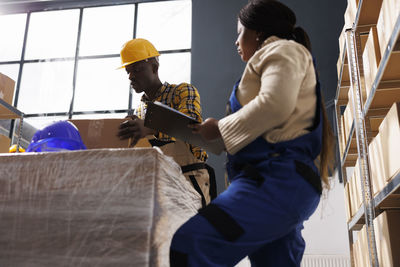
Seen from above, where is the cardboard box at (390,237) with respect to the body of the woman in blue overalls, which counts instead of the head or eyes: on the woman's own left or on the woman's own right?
on the woman's own right

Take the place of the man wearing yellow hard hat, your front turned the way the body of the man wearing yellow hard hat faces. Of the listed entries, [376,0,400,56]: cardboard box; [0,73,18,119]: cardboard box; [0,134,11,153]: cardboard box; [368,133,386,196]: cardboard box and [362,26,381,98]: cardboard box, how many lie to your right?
2

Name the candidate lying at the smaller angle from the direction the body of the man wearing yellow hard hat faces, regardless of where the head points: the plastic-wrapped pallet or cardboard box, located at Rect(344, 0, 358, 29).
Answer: the plastic-wrapped pallet

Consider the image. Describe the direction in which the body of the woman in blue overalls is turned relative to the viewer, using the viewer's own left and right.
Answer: facing to the left of the viewer

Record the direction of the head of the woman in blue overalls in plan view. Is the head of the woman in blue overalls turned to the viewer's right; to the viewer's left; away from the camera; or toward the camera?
to the viewer's left

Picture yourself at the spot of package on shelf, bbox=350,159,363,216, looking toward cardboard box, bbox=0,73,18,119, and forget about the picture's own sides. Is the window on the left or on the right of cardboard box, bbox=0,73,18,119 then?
right
